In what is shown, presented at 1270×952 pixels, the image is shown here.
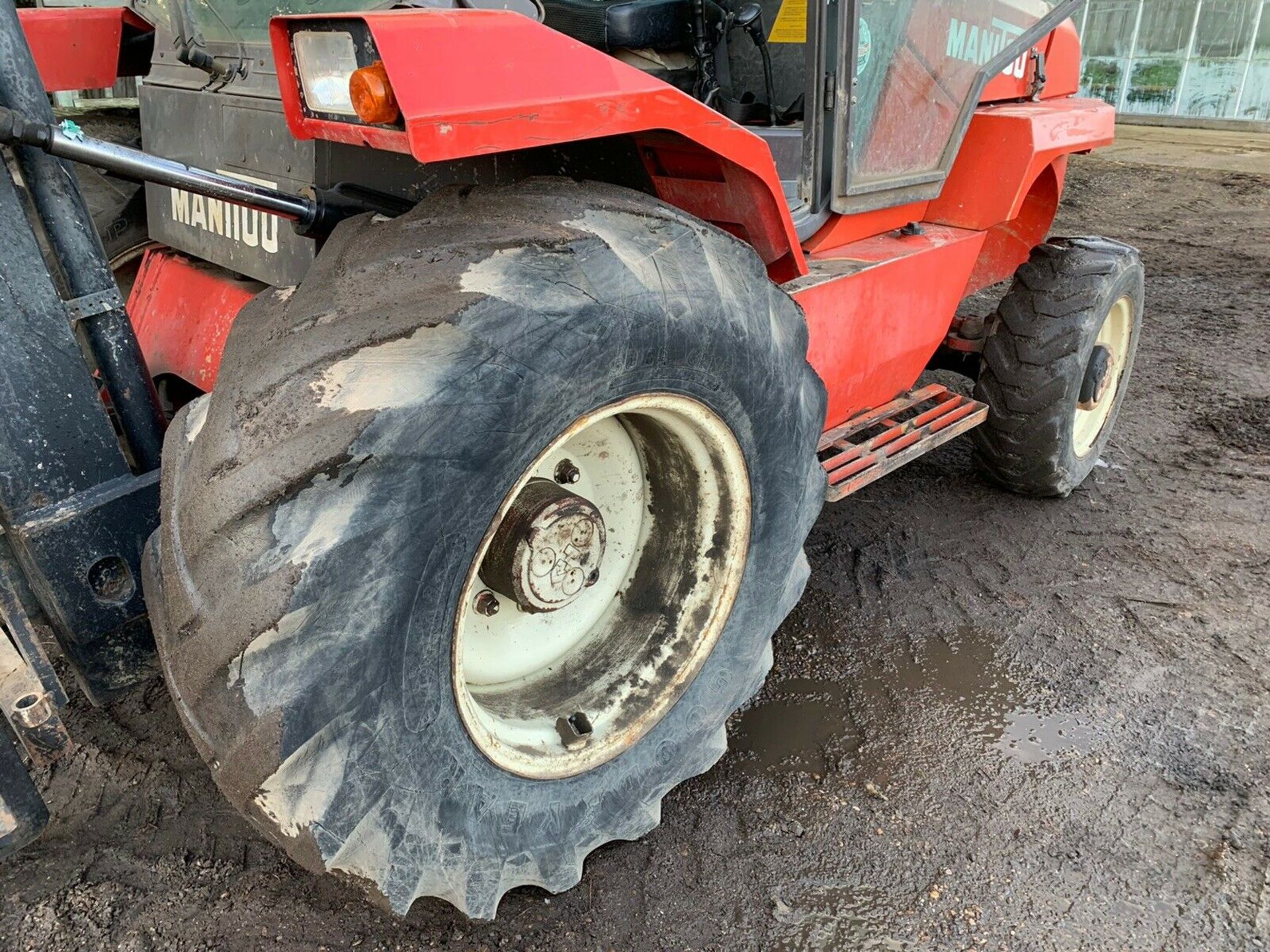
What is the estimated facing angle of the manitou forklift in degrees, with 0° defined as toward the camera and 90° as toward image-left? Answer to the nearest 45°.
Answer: approximately 45°
